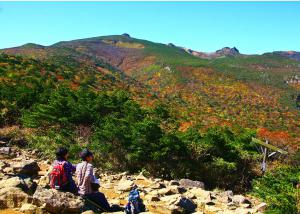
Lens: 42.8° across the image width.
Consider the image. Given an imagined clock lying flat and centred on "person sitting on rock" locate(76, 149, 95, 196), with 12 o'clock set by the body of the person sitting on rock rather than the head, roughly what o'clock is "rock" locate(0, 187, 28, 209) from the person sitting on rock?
The rock is roughly at 7 o'clock from the person sitting on rock.

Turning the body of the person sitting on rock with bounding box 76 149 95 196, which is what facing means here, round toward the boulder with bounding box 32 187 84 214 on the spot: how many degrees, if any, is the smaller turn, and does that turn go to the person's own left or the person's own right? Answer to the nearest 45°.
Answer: approximately 180°

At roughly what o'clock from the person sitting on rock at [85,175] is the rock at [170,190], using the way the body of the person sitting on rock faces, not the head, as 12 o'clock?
The rock is roughly at 12 o'clock from the person sitting on rock.

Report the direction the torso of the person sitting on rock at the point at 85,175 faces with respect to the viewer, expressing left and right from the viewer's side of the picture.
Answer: facing away from the viewer and to the right of the viewer

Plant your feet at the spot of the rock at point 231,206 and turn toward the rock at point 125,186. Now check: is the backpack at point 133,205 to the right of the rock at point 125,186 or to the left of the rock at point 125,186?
left

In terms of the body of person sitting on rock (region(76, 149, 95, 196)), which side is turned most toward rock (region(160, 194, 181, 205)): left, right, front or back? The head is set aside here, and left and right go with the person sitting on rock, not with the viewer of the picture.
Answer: front

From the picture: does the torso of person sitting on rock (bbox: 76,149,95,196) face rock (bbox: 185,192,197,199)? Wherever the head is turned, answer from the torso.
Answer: yes

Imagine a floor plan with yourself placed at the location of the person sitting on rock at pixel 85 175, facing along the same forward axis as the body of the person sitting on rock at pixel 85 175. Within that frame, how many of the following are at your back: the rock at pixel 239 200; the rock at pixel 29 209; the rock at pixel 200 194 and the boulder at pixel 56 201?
2

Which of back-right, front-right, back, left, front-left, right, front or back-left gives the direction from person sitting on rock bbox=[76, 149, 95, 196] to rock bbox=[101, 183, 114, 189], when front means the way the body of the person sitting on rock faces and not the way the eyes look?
front-left

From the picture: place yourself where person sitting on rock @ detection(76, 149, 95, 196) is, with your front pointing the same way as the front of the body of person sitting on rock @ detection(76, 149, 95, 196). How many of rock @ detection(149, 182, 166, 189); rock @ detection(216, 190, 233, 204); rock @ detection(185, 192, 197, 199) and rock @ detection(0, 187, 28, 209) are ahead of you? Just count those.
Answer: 3

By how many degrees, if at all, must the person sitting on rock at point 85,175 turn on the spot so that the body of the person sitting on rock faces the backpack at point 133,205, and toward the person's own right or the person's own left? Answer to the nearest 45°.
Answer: approximately 45° to the person's own right

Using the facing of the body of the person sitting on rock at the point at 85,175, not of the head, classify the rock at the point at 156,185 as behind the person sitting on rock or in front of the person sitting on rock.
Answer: in front

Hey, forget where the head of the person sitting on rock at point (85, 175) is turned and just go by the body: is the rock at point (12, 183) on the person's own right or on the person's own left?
on the person's own left

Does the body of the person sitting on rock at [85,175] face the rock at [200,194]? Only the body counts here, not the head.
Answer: yes

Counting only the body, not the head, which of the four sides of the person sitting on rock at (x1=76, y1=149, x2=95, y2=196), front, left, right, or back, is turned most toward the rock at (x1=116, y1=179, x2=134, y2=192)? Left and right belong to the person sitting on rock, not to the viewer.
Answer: front

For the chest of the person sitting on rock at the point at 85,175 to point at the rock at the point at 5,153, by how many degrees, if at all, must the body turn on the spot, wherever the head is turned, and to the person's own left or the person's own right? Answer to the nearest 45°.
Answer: approximately 90° to the person's own left
